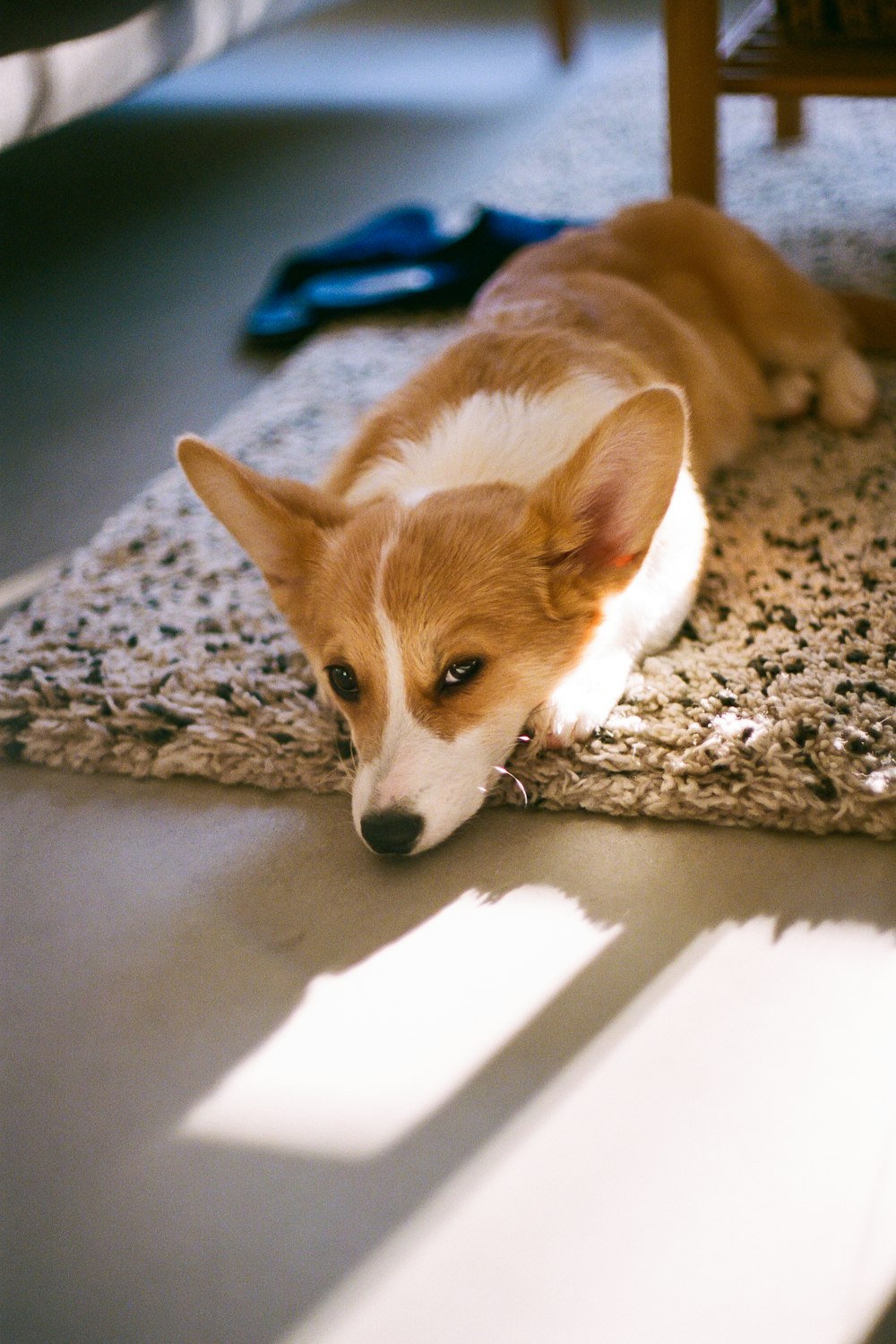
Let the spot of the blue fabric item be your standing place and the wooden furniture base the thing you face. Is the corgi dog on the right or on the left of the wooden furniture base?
right

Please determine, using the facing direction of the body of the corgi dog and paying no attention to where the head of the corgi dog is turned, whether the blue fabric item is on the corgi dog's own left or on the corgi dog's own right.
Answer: on the corgi dog's own right

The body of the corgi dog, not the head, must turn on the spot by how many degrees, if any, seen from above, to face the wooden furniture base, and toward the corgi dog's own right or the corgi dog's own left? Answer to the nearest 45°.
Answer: approximately 135° to the corgi dog's own right

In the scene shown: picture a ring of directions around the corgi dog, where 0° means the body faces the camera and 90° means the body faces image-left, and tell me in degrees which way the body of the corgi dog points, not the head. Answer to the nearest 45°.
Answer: approximately 45°
